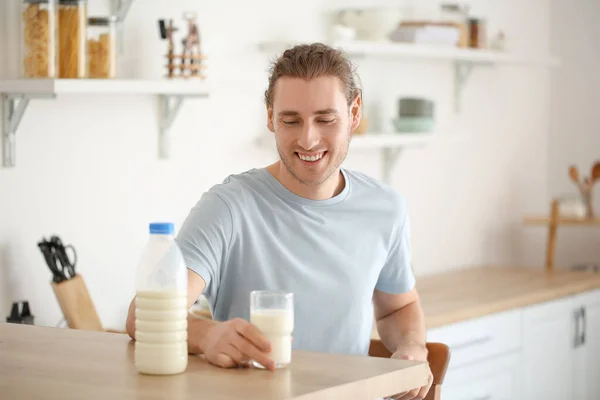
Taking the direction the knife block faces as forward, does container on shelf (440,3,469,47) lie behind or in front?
behind

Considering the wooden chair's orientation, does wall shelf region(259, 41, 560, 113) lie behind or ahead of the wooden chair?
behind

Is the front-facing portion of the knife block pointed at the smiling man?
no

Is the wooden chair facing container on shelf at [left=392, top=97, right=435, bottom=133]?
no

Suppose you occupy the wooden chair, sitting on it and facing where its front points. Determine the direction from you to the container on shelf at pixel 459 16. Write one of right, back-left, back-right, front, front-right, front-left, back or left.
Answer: back-right

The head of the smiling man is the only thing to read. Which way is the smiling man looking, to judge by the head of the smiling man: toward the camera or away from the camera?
toward the camera

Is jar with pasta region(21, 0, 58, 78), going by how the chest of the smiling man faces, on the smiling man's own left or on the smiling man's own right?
on the smiling man's own right

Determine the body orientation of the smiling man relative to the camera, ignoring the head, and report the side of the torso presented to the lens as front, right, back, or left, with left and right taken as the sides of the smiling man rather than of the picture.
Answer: front
